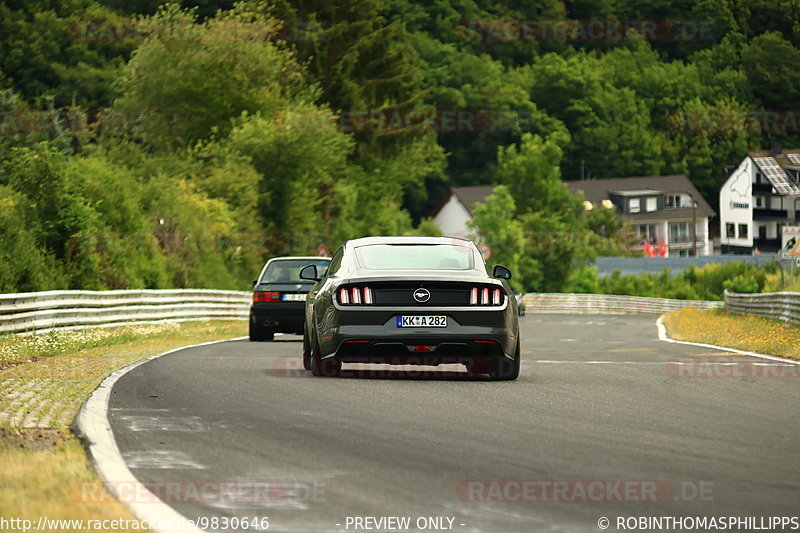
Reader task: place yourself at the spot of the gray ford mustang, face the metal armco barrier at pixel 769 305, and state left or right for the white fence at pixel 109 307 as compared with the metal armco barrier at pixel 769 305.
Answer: left

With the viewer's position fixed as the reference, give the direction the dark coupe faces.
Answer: facing away from the viewer

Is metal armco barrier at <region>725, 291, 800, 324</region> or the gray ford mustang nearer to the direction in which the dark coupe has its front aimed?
the metal armco barrier

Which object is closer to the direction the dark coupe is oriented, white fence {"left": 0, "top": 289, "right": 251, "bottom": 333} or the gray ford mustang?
the white fence

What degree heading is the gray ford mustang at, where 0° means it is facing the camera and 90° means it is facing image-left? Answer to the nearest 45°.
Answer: approximately 180°

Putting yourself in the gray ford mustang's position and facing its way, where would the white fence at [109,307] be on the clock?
The white fence is roughly at 11 o'clock from the gray ford mustang.

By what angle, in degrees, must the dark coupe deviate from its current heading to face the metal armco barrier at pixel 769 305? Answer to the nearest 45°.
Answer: approximately 45° to its right

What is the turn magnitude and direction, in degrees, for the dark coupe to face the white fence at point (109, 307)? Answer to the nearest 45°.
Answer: approximately 45° to its left

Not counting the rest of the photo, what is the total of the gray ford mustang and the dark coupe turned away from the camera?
2

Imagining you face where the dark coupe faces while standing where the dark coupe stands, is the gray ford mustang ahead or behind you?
behind
